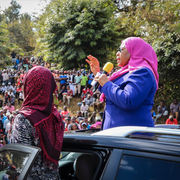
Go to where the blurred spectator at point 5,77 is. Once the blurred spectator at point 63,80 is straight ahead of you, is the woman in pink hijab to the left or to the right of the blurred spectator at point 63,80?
right

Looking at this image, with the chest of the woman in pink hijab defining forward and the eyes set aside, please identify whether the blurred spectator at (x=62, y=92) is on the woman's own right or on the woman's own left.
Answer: on the woman's own right

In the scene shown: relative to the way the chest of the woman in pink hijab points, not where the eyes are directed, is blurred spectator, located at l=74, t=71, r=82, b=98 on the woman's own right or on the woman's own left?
on the woman's own right

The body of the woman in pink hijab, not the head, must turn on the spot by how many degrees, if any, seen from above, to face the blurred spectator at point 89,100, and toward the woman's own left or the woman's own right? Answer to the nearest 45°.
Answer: approximately 90° to the woman's own right

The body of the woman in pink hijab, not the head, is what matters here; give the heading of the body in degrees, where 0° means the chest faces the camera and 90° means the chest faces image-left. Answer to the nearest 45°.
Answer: approximately 90°

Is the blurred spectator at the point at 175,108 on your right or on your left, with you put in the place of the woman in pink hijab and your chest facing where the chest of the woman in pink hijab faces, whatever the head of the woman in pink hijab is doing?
on your right

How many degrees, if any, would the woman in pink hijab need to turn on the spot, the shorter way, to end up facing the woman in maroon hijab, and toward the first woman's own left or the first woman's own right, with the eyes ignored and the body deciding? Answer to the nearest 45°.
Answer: approximately 45° to the first woman's own left

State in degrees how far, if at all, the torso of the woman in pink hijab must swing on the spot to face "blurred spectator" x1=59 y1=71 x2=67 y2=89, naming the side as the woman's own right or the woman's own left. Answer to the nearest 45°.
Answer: approximately 90° to the woman's own right
